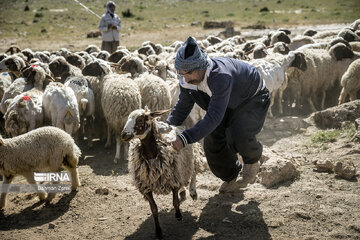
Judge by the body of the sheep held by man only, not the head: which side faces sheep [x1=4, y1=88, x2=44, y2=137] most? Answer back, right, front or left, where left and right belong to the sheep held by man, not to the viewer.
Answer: right

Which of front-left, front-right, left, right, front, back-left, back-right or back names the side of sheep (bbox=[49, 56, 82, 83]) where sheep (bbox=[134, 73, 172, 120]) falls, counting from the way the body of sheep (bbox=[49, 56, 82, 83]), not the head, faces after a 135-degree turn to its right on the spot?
back-right

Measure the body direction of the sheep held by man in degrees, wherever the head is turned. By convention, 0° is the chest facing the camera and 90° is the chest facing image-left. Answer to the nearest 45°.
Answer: approximately 45°
